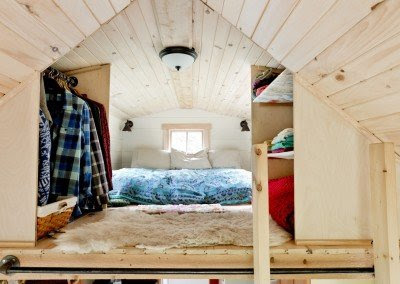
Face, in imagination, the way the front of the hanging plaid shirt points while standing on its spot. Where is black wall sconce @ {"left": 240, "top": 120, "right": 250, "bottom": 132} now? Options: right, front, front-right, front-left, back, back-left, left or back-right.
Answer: back

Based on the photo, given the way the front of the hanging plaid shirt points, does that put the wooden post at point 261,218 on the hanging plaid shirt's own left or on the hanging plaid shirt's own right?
on the hanging plaid shirt's own left

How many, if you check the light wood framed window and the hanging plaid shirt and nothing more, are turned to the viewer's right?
0

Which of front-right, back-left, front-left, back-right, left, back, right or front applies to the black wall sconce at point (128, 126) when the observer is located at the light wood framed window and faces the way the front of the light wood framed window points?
right

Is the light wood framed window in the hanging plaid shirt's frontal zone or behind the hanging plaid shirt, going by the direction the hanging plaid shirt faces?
behind

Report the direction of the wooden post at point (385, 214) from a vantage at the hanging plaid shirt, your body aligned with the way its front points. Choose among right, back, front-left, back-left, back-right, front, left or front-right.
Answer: left

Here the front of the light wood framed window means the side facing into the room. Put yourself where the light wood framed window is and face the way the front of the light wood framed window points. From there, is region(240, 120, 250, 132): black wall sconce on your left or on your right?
on your left

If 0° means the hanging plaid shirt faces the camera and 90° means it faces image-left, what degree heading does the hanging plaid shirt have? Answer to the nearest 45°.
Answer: approximately 45°

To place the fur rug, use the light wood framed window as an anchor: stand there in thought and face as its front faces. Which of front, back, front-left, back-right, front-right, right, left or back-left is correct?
front

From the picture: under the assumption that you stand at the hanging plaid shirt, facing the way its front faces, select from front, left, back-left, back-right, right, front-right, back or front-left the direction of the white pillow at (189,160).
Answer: back

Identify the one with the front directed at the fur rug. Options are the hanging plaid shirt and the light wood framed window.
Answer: the light wood framed window

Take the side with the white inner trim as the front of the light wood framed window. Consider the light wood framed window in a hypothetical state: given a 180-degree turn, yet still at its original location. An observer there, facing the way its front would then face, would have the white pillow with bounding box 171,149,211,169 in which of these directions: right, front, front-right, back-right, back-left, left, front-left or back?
back

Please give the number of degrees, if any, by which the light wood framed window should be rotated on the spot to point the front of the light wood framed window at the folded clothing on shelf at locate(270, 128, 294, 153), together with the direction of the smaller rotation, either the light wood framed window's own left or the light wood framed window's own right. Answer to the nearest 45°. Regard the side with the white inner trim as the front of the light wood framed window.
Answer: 0° — it already faces it

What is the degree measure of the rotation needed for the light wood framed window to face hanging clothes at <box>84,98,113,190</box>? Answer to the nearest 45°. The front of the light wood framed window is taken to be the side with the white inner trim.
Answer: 0° — it already faces it

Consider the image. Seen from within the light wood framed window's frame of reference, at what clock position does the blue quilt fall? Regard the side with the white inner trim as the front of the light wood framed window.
The blue quilt is roughly at 12 o'clock from the light wood framed window.

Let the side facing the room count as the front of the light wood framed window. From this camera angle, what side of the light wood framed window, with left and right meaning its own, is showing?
front

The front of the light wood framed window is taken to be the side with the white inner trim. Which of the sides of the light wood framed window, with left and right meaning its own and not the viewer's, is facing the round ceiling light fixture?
front
